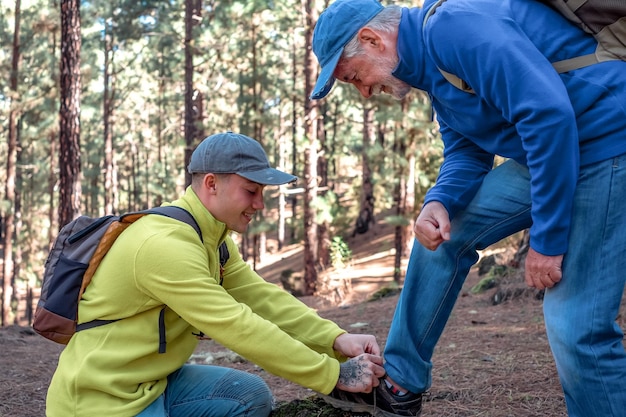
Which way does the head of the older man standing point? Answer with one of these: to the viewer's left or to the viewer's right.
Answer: to the viewer's left

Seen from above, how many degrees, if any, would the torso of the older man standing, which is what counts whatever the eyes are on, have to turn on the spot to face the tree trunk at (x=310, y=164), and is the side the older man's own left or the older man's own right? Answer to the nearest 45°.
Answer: approximately 90° to the older man's own right

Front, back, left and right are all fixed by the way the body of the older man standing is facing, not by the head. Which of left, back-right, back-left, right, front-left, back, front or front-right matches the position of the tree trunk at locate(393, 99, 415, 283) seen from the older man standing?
right

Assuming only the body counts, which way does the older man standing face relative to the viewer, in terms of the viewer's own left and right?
facing to the left of the viewer

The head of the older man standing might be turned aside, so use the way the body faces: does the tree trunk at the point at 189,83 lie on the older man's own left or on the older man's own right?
on the older man's own right

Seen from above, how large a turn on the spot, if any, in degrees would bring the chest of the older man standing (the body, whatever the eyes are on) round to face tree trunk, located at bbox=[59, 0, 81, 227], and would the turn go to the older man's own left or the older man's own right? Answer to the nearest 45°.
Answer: approximately 45° to the older man's own right
